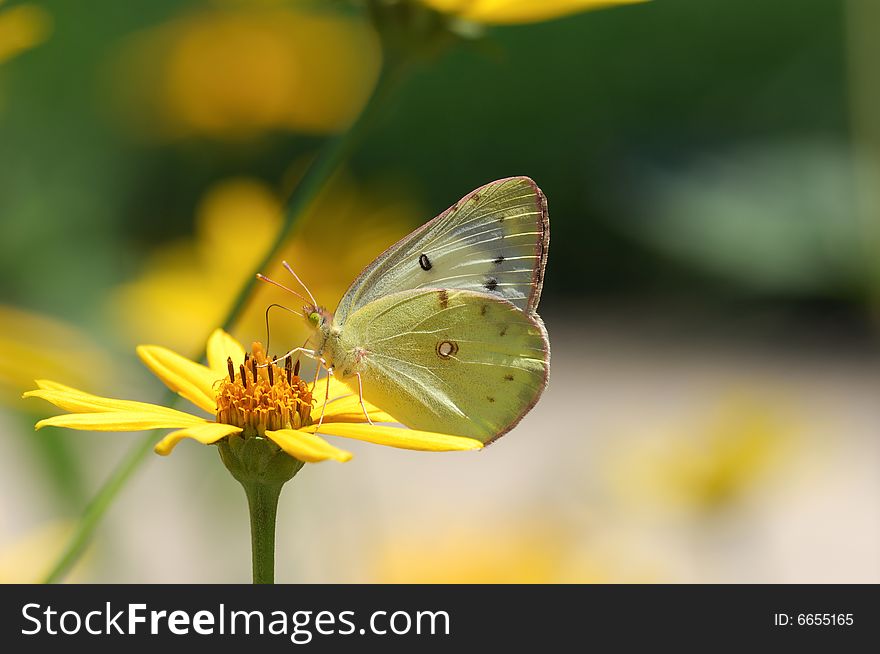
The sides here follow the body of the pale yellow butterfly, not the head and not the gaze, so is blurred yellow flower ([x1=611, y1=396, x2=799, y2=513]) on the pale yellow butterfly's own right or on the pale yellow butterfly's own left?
on the pale yellow butterfly's own right

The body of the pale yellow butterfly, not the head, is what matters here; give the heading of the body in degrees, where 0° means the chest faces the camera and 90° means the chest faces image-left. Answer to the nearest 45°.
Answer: approximately 90°
